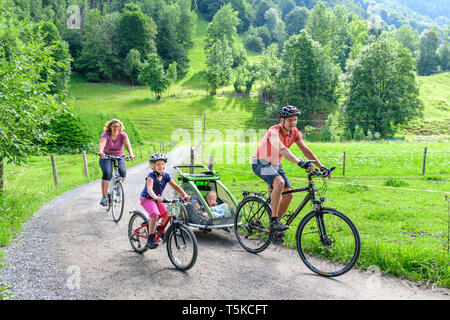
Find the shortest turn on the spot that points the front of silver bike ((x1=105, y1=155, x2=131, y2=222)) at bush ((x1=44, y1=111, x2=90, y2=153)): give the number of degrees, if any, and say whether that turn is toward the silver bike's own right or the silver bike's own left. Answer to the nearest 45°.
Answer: approximately 180°

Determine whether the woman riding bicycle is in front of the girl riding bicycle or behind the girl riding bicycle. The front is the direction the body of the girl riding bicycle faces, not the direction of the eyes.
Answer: behind

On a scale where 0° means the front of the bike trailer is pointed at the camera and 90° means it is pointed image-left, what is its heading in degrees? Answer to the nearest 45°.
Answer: approximately 315°

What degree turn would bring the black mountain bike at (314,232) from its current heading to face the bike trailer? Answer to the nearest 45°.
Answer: approximately 180°

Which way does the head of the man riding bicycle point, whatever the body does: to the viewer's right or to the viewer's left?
to the viewer's right

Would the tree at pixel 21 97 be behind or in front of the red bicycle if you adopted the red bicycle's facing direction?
behind

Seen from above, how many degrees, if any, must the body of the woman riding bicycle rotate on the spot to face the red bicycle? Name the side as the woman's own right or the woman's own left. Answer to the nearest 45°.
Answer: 0° — they already face it

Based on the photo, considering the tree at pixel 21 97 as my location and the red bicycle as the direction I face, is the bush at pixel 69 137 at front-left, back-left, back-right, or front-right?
back-left

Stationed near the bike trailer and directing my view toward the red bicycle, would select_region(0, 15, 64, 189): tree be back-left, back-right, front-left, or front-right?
back-right
